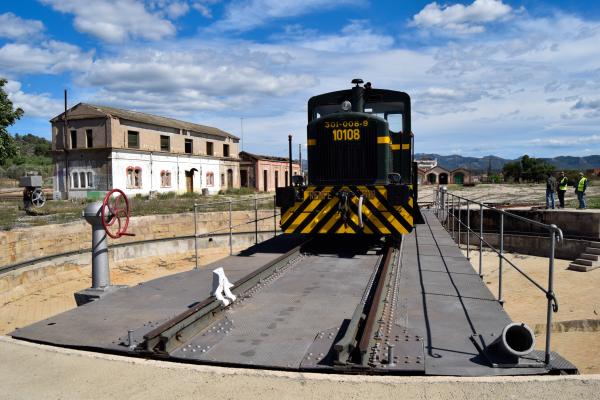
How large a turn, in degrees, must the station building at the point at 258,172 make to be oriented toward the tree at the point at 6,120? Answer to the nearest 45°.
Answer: approximately 90° to its right

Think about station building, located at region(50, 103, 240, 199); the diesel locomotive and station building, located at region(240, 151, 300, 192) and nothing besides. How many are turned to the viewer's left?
0

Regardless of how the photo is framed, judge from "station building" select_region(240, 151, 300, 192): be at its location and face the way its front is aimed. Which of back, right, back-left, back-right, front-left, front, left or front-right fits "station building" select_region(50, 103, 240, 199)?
right

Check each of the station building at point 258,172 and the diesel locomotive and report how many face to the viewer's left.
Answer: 0

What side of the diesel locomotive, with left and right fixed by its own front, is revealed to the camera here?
front

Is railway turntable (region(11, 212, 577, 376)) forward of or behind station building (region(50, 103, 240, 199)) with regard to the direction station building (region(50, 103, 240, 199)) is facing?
forward

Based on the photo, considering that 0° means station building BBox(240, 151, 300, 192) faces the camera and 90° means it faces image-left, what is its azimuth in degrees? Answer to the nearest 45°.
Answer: approximately 315°

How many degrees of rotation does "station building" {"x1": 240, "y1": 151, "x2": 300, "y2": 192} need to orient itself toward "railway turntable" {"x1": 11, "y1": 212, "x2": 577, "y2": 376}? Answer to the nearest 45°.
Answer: approximately 45° to its right

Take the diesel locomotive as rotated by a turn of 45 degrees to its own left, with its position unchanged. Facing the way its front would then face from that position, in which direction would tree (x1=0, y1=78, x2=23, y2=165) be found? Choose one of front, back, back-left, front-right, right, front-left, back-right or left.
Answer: back

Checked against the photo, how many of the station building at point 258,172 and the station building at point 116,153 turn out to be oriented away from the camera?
0

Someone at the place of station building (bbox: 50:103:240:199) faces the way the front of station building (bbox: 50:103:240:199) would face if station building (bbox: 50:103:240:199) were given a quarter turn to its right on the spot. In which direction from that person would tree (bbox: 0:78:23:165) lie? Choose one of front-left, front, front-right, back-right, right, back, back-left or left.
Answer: front

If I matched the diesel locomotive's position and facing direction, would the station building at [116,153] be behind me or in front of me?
behind
